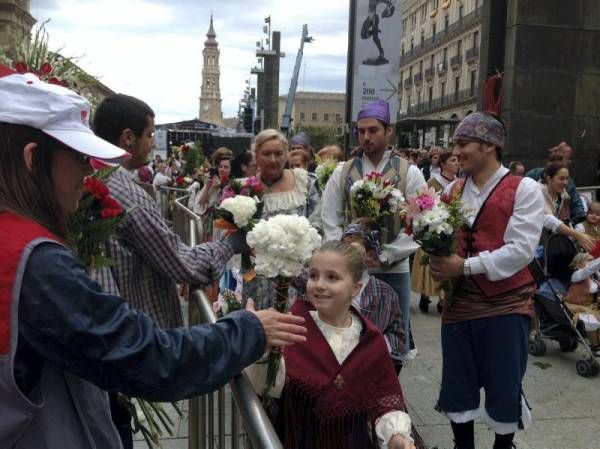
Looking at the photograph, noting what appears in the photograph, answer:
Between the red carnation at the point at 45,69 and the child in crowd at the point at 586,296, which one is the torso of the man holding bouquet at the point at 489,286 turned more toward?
the red carnation

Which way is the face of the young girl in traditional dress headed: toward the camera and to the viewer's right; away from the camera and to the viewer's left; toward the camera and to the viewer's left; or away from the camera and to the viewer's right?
toward the camera and to the viewer's left

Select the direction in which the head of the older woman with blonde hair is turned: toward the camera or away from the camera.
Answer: toward the camera

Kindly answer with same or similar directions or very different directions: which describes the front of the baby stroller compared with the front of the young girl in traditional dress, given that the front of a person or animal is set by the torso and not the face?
same or similar directions

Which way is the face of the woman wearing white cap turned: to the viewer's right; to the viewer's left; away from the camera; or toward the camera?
to the viewer's right

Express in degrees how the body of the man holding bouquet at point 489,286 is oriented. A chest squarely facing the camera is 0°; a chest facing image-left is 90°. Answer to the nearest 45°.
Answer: approximately 45°

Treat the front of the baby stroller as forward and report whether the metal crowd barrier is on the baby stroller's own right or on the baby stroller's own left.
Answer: on the baby stroller's own right

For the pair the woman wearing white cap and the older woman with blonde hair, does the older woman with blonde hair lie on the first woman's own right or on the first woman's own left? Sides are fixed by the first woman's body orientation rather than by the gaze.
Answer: on the first woman's own left

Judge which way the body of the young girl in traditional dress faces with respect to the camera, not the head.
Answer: toward the camera

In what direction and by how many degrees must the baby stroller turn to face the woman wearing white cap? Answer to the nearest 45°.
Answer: approximately 45° to its right

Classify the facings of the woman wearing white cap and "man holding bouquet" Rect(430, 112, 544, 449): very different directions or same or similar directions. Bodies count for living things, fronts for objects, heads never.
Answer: very different directions

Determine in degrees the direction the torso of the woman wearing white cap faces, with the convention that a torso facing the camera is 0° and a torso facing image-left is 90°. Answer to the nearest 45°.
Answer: approximately 270°
